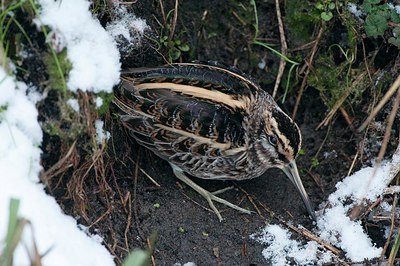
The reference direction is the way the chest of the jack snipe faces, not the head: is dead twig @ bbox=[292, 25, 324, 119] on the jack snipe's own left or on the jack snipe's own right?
on the jack snipe's own left

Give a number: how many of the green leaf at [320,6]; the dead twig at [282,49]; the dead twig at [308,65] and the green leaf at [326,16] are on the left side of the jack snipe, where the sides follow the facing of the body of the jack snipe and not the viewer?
4

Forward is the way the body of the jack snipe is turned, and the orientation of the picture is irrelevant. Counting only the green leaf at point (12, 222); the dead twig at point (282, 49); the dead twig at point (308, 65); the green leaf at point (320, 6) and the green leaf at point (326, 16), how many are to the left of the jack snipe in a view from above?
4

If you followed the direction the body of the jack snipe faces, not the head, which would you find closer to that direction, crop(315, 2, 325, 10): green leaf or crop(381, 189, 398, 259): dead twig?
the dead twig

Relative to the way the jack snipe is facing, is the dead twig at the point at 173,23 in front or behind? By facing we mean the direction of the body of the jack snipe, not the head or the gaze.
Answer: behind

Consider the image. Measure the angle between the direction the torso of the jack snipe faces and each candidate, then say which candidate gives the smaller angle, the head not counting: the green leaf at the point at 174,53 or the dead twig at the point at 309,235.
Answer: the dead twig

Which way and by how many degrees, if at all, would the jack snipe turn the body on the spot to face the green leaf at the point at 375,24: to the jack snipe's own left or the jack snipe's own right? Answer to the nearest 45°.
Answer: approximately 90° to the jack snipe's own left

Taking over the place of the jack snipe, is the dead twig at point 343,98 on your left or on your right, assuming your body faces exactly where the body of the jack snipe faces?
on your left

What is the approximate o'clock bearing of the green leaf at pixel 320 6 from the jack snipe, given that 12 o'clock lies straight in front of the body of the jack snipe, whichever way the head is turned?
The green leaf is roughly at 9 o'clock from the jack snipe.

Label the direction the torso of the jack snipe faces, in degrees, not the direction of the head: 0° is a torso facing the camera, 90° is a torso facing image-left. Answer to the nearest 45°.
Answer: approximately 315°

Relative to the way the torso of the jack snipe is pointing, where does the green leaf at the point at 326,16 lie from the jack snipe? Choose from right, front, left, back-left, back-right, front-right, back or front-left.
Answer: left
